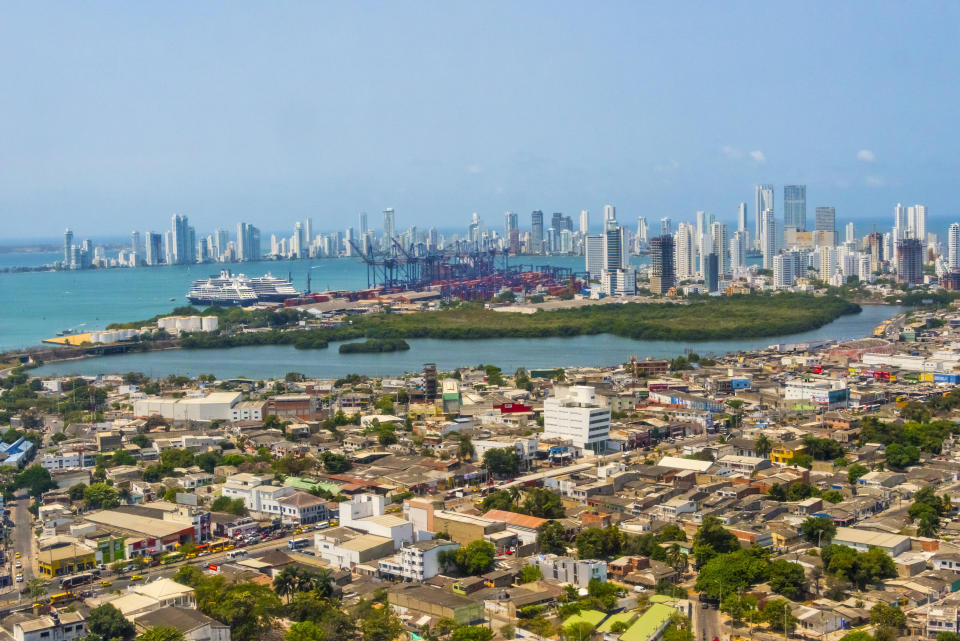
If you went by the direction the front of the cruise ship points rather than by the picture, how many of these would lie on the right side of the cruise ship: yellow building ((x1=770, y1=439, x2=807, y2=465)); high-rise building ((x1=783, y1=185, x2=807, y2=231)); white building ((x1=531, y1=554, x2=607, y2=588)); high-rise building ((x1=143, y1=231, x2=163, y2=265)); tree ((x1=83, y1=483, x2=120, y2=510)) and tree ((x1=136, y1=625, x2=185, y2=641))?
4

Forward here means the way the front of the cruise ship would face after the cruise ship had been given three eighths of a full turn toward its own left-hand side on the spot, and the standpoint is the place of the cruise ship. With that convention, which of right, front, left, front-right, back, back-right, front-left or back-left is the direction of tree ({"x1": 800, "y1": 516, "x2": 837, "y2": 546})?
back-left

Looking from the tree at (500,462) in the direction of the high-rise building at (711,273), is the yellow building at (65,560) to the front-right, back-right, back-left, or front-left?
back-left

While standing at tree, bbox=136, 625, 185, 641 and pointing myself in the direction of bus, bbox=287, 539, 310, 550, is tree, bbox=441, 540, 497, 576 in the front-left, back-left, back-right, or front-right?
front-right

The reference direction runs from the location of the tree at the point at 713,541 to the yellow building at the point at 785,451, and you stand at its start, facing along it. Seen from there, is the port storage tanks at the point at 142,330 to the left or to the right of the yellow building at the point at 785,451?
left

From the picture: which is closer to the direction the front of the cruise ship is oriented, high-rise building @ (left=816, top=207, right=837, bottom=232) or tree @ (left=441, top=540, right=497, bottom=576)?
the high-rise building

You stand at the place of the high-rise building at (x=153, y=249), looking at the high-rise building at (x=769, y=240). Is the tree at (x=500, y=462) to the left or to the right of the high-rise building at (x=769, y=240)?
right

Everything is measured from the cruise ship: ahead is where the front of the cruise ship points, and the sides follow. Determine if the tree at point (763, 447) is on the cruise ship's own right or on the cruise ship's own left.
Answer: on the cruise ship's own right

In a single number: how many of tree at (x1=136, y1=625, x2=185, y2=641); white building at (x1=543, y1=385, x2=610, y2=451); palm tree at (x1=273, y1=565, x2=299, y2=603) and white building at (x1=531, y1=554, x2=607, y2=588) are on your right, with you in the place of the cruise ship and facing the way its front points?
4
